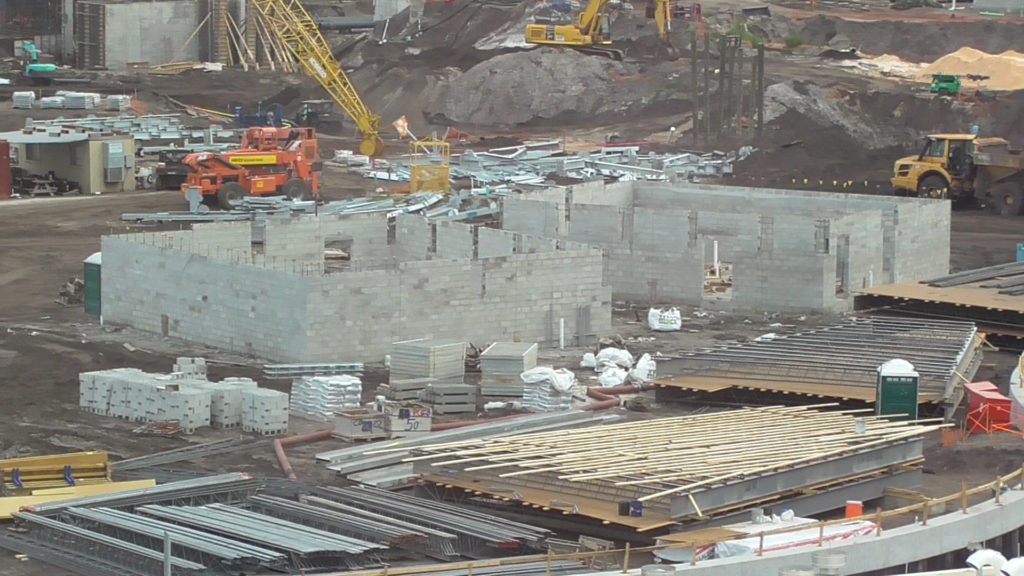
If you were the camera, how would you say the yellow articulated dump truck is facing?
facing to the left of the viewer

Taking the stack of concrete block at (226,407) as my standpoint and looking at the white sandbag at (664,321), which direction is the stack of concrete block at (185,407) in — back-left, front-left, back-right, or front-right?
back-left

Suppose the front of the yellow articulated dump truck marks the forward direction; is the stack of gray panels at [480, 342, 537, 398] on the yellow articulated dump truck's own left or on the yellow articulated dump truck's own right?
on the yellow articulated dump truck's own left

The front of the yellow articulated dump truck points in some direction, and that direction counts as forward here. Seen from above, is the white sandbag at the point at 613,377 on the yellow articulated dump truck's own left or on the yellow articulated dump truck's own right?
on the yellow articulated dump truck's own left

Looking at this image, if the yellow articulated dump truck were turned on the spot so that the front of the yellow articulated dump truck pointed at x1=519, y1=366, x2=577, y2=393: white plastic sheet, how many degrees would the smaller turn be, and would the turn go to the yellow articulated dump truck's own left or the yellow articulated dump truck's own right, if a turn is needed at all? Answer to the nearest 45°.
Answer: approximately 90° to the yellow articulated dump truck's own left

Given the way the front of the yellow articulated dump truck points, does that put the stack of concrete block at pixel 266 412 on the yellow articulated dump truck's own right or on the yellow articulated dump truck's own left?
on the yellow articulated dump truck's own left

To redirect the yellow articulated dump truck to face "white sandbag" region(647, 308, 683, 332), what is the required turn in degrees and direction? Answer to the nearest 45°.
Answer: approximately 90° to its left

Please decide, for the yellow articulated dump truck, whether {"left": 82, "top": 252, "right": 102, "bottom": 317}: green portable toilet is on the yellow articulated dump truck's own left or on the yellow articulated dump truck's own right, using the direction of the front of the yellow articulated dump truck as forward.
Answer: on the yellow articulated dump truck's own left

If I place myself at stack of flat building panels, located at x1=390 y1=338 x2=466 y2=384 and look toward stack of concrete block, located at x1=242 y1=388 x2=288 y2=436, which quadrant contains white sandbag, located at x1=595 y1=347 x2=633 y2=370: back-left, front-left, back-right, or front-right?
back-left
